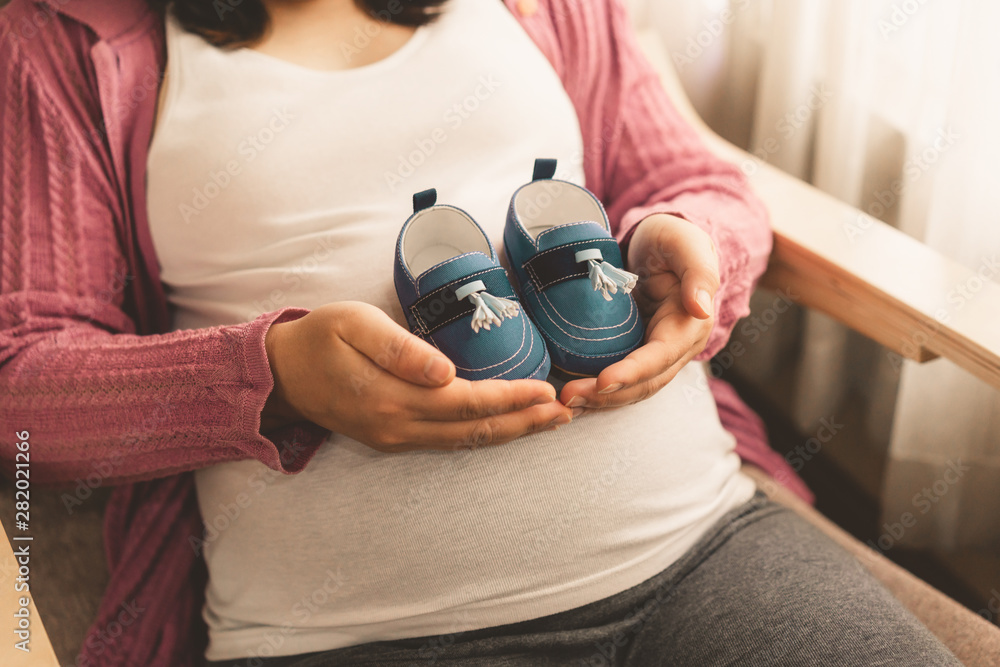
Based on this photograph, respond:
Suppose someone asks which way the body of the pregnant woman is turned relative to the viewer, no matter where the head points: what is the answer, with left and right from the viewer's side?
facing the viewer and to the right of the viewer
